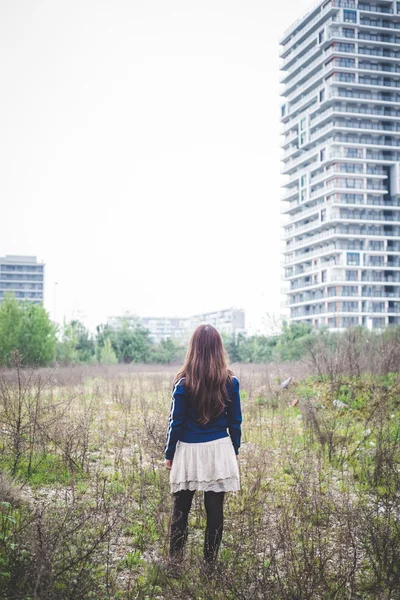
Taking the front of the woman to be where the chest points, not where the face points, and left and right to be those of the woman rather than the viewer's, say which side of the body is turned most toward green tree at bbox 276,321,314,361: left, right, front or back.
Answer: front

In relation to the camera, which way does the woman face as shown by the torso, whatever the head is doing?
away from the camera

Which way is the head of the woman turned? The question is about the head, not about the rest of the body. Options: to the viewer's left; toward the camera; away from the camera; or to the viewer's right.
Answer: away from the camera

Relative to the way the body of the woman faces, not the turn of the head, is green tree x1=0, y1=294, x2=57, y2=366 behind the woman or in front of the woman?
in front

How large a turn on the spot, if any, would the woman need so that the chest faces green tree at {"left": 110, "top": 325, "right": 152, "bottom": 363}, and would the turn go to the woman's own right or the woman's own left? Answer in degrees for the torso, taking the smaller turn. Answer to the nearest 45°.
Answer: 0° — they already face it

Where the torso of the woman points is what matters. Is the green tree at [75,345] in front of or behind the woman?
in front
